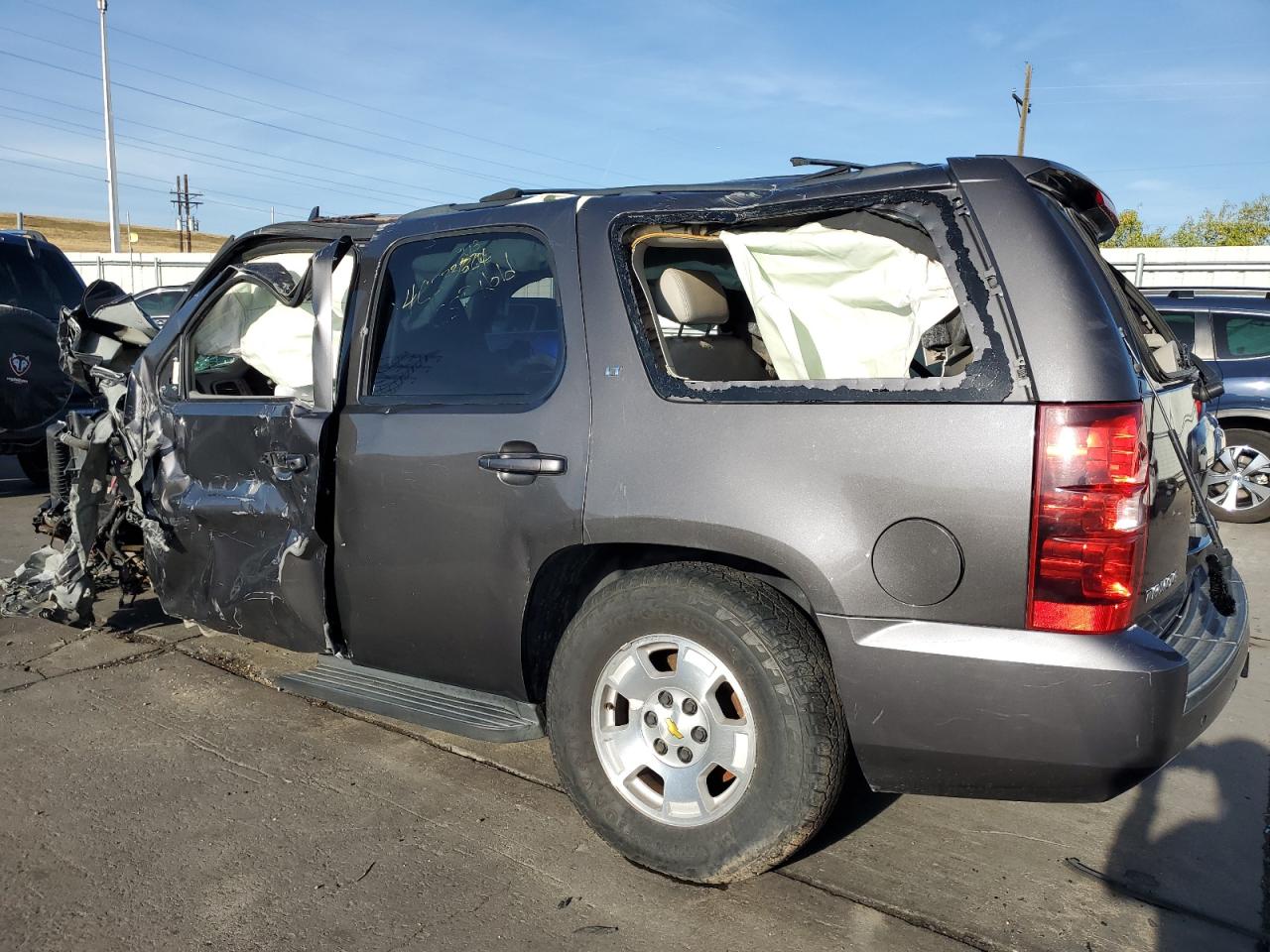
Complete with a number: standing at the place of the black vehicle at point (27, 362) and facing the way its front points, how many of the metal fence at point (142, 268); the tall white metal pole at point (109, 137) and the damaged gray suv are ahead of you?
2

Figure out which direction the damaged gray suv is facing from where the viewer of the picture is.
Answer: facing away from the viewer and to the left of the viewer

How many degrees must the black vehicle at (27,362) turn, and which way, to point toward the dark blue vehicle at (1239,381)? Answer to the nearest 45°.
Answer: approximately 135° to its right

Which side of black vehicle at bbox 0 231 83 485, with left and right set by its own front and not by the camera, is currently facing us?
back

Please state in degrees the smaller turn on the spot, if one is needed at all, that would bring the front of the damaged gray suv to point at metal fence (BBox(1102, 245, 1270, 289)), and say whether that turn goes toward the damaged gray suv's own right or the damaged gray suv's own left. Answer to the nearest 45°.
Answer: approximately 90° to the damaged gray suv's own right

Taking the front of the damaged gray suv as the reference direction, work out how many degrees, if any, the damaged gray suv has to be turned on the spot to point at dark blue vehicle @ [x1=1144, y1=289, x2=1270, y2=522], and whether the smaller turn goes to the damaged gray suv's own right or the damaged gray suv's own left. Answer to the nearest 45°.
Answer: approximately 90° to the damaged gray suv's own right

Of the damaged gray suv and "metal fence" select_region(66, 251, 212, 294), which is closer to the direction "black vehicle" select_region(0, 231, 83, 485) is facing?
the metal fence

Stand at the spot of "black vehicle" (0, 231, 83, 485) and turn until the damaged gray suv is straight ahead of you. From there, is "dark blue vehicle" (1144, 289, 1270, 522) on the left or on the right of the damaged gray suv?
left

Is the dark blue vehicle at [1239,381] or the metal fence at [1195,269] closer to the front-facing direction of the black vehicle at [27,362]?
the metal fence
